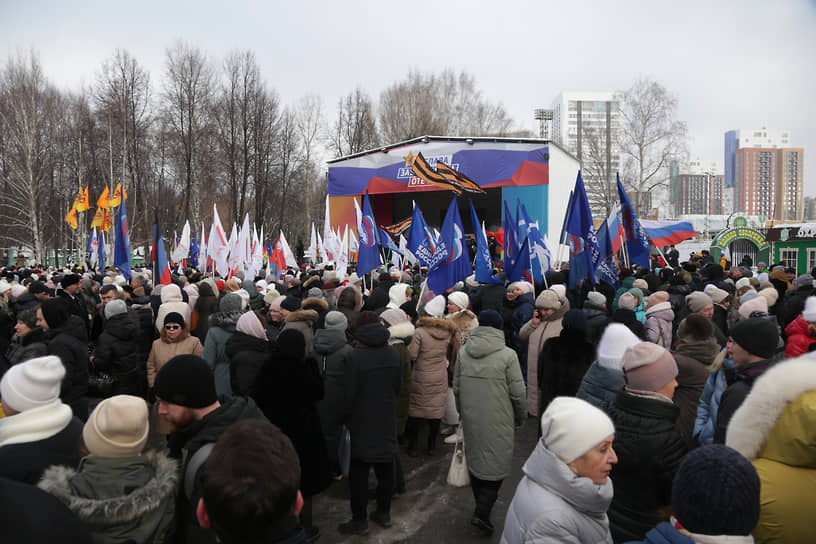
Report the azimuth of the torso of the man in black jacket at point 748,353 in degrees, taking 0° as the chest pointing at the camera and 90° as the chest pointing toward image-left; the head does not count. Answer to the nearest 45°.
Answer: approximately 90°

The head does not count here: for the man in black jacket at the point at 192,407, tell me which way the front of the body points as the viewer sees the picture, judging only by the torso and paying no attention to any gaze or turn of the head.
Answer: to the viewer's left

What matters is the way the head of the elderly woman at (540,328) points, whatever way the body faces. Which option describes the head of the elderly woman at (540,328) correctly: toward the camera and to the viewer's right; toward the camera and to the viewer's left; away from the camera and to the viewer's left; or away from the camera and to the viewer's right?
toward the camera and to the viewer's left

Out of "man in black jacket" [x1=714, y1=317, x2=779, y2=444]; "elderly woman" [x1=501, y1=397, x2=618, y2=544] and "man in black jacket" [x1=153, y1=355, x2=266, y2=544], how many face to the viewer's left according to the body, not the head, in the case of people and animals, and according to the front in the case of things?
2

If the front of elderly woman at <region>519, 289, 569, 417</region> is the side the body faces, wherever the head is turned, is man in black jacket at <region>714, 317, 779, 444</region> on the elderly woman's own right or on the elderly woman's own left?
on the elderly woman's own left
